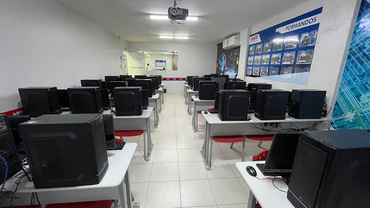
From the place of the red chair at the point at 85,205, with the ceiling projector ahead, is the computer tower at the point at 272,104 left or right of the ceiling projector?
right

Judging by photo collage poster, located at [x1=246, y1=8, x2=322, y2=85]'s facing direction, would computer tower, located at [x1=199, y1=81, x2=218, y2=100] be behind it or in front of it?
in front

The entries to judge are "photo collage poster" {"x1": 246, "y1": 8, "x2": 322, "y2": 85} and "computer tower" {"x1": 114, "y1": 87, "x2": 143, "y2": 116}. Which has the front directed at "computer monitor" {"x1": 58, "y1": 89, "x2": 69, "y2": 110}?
the photo collage poster

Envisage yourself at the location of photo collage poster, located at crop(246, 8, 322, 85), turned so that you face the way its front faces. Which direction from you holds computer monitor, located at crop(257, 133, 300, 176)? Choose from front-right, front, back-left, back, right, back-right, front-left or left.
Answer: front-left

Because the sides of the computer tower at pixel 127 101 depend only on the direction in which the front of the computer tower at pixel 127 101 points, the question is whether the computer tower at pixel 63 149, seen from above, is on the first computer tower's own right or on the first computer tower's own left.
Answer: on the first computer tower's own right

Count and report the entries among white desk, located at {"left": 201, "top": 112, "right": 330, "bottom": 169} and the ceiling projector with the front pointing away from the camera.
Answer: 1
